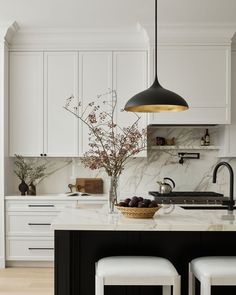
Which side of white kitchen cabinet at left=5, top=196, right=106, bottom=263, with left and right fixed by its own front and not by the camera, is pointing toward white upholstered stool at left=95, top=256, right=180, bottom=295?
front

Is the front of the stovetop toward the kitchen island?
yes

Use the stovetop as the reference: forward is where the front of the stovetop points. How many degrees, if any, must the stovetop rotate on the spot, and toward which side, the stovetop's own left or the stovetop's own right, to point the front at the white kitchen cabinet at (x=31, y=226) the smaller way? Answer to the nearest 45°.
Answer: approximately 90° to the stovetop's own right

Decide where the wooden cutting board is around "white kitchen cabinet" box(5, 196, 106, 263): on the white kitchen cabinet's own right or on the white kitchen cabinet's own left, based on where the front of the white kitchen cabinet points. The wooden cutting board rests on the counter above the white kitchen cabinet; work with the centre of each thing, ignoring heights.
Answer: on the white kitchen cabinet's own left

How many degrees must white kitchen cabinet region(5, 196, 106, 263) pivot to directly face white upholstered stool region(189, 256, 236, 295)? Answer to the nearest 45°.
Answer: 0° — it already faces it

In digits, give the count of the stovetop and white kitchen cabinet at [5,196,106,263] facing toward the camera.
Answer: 2

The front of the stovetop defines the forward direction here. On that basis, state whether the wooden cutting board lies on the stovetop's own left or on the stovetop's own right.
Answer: on the stovetop's own right

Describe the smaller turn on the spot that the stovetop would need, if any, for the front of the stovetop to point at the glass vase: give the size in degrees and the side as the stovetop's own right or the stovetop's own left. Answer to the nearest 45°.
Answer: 0° — it already faces it

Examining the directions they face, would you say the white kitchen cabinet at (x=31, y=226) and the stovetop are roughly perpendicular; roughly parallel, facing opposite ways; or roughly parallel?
roughly parallel

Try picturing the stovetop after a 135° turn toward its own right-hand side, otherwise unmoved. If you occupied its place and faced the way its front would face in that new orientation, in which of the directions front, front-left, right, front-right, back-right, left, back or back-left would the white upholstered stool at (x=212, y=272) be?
back-left

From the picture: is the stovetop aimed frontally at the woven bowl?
yes

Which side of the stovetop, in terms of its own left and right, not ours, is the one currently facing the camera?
front

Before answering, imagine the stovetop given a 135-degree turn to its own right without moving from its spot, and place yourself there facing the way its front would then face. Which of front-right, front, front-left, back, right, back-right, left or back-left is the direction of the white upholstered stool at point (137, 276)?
back-left
